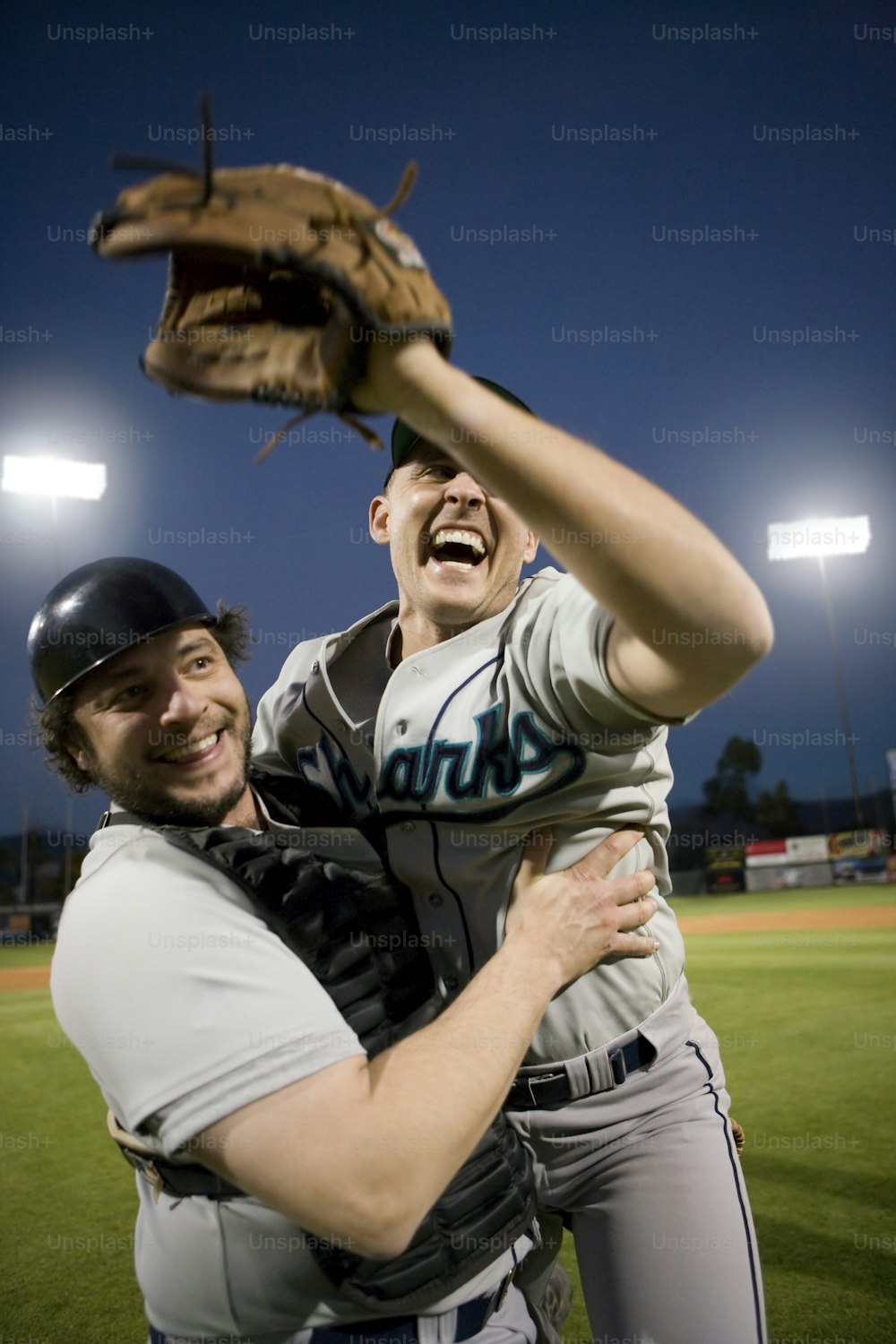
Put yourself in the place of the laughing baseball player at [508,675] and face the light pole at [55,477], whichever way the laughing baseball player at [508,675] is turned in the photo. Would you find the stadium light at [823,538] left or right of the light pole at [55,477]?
right

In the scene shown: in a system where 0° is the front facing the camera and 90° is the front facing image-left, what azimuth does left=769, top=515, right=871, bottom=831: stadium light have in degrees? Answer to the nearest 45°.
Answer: approximately 0°

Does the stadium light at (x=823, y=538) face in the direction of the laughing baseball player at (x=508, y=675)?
yes

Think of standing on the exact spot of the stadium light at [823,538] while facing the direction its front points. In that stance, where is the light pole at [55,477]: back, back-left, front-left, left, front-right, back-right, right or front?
front-right

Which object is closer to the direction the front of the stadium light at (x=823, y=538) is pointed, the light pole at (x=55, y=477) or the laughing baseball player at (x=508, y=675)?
the laughing baseball player

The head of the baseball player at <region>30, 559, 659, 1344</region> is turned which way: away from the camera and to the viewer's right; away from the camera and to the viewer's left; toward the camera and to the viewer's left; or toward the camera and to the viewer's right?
toward the camera and to the viewer's right
